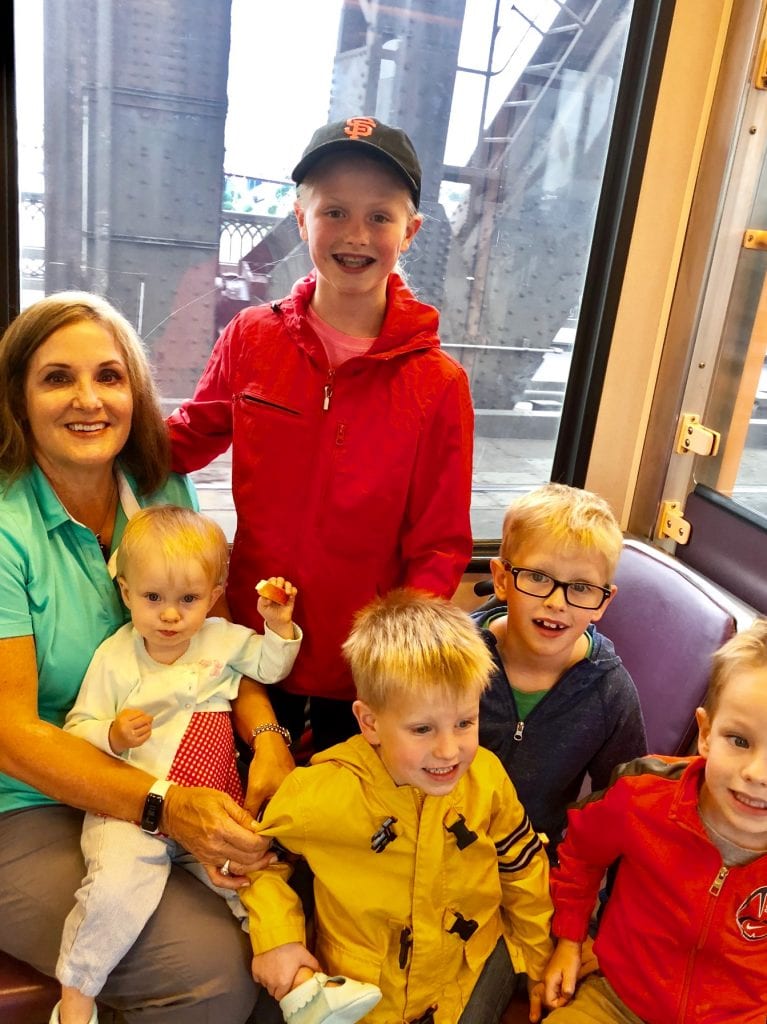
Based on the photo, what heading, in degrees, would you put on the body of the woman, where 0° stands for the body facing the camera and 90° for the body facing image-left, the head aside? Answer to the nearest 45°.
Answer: approximately 315°

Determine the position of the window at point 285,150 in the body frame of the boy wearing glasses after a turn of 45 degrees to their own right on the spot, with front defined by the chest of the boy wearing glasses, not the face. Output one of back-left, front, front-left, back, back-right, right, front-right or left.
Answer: right

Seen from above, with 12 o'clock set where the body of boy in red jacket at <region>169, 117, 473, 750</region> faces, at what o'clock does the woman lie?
The woman is roughly at 2 o'clock from the boy in red jacket.

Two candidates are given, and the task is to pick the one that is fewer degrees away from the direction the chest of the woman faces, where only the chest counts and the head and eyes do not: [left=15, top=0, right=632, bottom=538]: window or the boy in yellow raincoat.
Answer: the boy in yellow raincoat

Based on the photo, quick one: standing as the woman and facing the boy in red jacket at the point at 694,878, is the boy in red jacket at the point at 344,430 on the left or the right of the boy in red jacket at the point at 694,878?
left

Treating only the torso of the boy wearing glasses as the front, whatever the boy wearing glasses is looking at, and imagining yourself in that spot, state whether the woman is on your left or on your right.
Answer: on your right

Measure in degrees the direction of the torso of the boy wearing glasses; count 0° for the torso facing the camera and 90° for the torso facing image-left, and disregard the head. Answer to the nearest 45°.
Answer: approximately 0°

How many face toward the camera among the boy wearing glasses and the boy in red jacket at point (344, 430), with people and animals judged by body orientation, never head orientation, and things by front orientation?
2

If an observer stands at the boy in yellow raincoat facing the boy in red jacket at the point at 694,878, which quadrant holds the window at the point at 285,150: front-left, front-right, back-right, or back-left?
back-left
